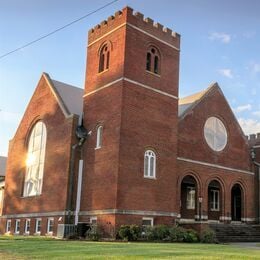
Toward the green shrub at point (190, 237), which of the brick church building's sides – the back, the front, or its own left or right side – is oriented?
front

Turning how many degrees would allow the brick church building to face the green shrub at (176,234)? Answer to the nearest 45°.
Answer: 0° — it already faces it

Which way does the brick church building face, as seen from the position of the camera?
facing the viewer and to the right of the viewer

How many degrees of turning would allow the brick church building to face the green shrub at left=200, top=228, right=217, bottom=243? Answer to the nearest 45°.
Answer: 0° — it already faces it
